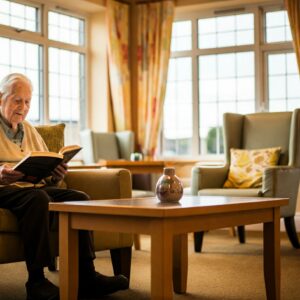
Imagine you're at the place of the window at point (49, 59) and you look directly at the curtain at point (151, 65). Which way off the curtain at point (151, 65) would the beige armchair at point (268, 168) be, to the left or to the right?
right

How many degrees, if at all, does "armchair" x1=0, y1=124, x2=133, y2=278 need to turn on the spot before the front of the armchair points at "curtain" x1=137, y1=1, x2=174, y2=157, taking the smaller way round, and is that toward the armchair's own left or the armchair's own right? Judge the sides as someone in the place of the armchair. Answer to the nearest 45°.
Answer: approximately 135° to the armchair's own left

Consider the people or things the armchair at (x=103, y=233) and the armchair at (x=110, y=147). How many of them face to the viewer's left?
0

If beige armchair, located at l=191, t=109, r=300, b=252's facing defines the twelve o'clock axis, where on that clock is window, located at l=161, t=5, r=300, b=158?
The window is roughly at 4 o'clock from the beige armchair.

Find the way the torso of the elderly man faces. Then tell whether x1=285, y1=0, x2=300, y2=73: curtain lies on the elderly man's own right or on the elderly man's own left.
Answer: on the elderly man's own left

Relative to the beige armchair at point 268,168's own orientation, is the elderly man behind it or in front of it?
in front

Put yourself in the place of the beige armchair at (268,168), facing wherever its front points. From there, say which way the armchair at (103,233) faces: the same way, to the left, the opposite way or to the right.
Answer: to the left

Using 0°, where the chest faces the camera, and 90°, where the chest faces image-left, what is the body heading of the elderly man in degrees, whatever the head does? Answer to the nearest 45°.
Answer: approximately 315°

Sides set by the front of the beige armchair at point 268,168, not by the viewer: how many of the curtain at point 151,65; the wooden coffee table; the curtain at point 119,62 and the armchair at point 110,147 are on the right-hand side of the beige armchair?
3

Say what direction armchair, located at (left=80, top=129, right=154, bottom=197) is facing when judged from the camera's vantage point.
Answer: facing the viewer and to the right of the viewer

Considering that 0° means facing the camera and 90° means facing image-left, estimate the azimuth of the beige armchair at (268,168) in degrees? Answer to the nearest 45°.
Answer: approximately 45°

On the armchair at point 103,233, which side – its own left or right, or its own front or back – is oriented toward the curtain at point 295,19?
left

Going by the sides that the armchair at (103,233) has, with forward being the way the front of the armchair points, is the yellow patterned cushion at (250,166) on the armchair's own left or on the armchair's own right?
on the armchair's own left
